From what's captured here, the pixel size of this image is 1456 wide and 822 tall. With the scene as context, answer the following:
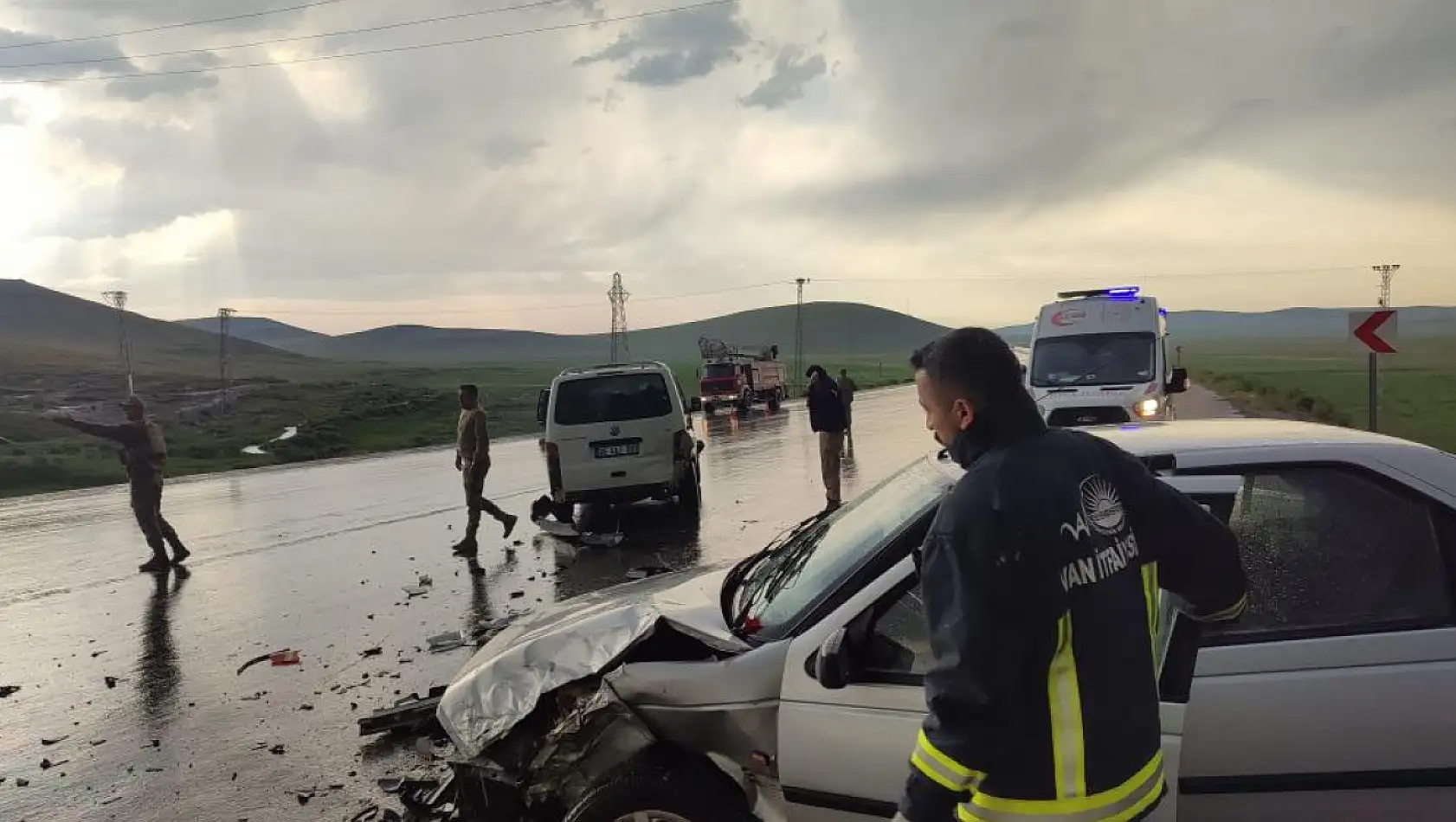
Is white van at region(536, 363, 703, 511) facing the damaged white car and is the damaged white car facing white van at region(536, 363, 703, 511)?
no

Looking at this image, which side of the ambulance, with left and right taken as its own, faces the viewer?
front

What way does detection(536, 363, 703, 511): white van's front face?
away from the camera

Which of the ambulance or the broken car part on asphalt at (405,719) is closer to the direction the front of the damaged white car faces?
the broken car part on asphalt

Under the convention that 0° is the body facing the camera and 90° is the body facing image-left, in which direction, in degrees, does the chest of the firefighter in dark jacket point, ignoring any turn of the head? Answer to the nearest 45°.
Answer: approximately 135°

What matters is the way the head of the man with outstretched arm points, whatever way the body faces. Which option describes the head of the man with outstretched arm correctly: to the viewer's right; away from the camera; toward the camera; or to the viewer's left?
to the viewer's left

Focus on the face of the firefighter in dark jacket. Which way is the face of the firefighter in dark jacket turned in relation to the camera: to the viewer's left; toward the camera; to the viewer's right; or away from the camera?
to the viewer's left

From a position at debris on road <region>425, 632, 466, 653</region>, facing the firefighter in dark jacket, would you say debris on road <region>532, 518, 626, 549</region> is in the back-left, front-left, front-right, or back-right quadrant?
back-left

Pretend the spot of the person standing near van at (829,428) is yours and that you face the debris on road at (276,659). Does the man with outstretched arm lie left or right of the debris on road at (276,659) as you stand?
right

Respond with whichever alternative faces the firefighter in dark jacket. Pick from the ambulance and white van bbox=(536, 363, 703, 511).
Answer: the ambulance

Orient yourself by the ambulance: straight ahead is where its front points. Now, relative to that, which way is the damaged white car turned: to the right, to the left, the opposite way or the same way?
to the right

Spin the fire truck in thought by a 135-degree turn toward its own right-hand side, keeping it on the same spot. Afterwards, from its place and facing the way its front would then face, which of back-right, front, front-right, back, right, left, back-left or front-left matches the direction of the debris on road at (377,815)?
back

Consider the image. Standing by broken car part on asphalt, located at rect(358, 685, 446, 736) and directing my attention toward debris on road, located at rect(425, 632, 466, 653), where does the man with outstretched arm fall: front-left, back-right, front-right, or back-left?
front-left

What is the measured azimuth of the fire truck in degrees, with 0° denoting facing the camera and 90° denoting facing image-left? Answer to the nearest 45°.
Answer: approximately 45°

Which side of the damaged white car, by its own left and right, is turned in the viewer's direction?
left

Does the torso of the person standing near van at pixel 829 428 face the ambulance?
no

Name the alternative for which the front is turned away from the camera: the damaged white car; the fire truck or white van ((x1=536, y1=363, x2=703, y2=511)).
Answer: the white van
